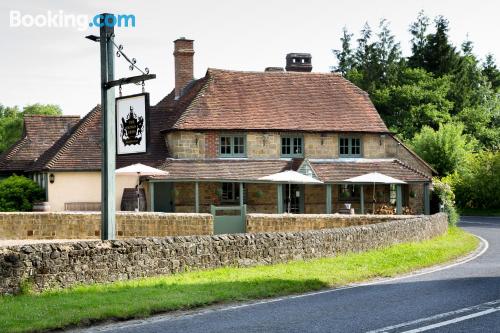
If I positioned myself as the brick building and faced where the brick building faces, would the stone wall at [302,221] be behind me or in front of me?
in front

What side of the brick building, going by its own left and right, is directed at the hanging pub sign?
front

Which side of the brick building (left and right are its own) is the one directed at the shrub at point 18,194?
right

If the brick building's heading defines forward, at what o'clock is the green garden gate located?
The green garden gate is roughly at 12 o'clock from the brick building.

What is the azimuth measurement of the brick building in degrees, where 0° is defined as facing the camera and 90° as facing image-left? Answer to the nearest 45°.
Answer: approximately 0°

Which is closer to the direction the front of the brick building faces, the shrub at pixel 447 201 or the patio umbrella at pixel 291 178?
the patio umbrella

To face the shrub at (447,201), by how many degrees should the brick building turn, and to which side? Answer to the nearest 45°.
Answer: approximately 90° to its left

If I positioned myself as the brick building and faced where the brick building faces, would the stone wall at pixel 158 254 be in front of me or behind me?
in front

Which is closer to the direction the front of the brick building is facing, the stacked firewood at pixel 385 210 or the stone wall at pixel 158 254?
the stone wall

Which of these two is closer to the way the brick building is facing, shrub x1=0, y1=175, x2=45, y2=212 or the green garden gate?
the green garden gate
